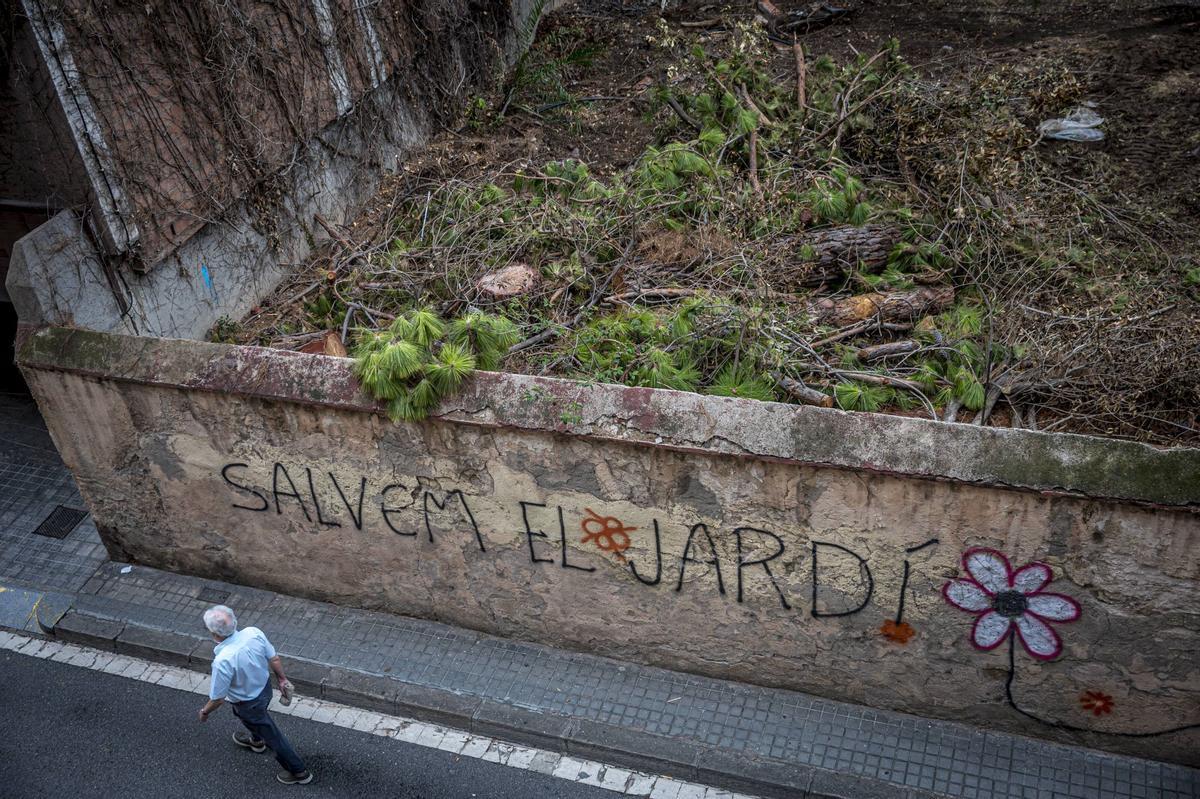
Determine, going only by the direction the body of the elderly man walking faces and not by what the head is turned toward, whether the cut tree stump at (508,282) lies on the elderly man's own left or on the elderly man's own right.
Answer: on the elderly man's own right

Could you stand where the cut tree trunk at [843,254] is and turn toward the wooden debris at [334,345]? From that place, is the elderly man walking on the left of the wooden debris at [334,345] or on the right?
left

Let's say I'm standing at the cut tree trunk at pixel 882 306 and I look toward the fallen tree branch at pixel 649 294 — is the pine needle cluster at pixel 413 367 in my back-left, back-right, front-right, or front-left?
front-left

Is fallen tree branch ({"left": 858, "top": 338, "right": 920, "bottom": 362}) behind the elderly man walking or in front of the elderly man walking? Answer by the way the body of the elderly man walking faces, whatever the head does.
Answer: behind

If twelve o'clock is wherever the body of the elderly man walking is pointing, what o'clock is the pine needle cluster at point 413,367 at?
The pine needle cluster is roughly at 4 o'clock from the elderly man walking.

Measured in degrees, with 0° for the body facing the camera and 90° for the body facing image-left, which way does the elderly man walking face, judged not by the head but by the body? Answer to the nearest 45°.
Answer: approximately 135°

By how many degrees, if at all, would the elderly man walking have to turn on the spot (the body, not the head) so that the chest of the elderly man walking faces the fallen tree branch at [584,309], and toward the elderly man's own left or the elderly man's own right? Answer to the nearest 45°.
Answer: approximately 90° to the elderly man's own right

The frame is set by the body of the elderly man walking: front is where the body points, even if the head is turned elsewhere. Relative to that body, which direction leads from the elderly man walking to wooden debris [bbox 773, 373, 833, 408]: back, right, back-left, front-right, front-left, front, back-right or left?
back-right

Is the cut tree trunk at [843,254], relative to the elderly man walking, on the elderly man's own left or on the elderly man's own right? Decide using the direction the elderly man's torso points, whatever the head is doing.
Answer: on the elderly man's own right

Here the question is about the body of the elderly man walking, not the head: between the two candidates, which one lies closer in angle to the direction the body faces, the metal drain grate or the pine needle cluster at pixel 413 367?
the metal drain grate

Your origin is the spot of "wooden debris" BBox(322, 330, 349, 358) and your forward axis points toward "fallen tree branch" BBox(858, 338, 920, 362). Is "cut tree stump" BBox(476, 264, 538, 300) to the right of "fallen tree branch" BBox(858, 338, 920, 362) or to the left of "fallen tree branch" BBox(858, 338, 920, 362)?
left

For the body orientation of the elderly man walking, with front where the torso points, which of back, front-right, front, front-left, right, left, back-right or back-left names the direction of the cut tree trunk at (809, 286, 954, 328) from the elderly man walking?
back-right

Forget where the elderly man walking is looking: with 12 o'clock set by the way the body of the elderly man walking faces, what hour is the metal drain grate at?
The metal drain grate is roughly at 1 o'clock from the elderly man walking.
